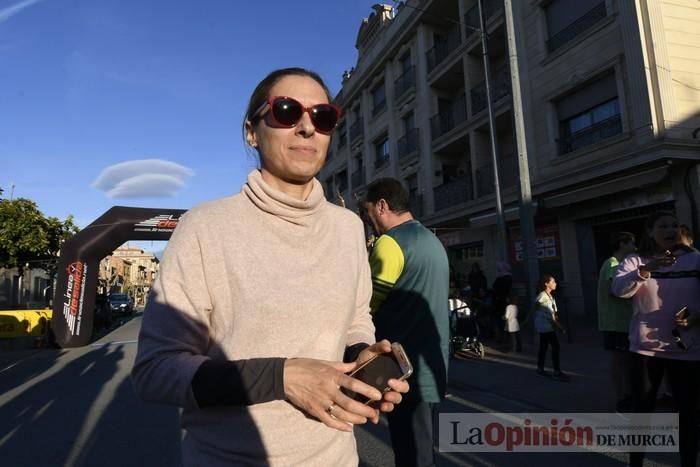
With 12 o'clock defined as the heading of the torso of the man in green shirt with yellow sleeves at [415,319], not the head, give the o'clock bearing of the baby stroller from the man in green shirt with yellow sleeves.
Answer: The baby stroller is roughly at 2 o'clock from the man in green shirt with yellow sleeves.

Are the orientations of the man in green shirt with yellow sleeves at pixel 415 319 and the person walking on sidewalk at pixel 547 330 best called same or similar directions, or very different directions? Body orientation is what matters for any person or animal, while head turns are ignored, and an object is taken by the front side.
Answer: very different directions

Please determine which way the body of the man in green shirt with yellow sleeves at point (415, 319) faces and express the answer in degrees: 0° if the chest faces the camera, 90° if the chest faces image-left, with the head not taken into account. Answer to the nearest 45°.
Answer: approximately 135°

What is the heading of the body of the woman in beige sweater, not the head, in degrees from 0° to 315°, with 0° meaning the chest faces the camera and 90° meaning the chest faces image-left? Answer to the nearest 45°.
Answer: approximately 315°

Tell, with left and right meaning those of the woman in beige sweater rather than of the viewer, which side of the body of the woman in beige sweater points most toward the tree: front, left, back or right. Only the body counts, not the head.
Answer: back
